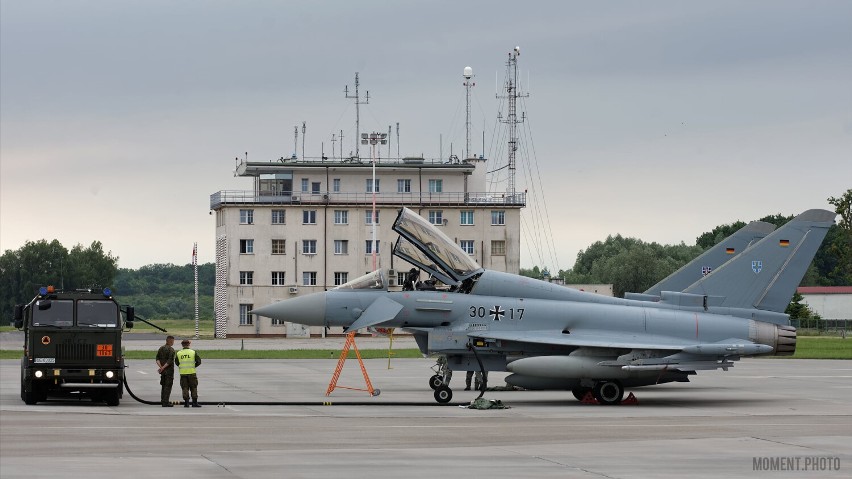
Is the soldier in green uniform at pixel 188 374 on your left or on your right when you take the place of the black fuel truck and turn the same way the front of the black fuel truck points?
on your left

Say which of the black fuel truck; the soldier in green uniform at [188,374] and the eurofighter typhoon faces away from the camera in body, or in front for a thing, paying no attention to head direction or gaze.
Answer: the soldier in green uniform

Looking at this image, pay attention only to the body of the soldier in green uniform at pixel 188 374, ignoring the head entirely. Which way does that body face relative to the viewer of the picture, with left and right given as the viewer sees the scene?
facing away from the viewer

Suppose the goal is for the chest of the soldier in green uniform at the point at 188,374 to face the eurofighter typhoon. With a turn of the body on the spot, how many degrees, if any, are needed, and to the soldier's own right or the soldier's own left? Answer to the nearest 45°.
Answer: approximately 90° to the soldier's own right

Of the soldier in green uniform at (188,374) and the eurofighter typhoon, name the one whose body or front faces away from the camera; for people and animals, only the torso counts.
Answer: the soldier in green uniform

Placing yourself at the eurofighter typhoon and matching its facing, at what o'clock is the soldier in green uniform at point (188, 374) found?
The soldier in green uniform is roughly at 11 o'clock from the eurofighter typhoon.

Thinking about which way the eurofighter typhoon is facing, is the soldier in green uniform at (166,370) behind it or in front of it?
in front

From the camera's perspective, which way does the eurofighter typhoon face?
to the viewer's left
